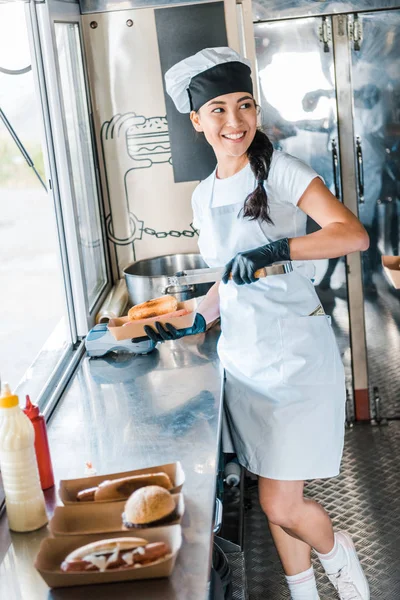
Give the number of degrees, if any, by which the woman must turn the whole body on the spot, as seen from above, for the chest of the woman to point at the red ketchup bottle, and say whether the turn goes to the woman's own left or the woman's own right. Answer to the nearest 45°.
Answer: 0° — they already face it

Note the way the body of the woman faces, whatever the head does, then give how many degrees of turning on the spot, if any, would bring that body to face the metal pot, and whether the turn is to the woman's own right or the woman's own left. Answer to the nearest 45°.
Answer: approximately 90° to the woman's own right

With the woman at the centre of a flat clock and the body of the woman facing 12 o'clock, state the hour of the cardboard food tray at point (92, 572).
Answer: The cardboard food tray is roughly at 11 o'clock from the woman.

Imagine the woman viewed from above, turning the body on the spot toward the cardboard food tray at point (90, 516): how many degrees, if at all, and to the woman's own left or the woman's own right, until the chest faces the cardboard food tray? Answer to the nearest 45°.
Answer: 0° — they already face it

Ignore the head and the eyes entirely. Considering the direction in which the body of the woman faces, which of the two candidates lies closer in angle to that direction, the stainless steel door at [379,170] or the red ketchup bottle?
the red ketchup bottle

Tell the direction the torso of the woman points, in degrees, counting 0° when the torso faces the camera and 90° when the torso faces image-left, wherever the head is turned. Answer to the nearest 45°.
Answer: approximately 45°

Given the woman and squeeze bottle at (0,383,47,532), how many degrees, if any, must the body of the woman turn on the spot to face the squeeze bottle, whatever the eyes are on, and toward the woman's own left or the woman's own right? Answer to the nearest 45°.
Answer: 0° — they already face it

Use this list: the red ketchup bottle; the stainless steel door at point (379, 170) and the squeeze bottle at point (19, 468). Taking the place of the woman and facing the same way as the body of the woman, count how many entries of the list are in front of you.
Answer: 2
